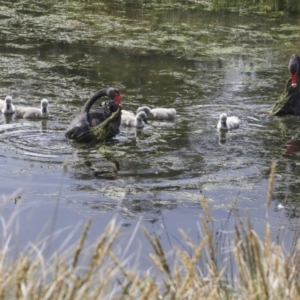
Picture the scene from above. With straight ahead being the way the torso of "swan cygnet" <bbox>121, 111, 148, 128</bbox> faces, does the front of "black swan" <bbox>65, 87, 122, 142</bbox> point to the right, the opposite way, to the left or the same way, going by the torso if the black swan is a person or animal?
the opposite way

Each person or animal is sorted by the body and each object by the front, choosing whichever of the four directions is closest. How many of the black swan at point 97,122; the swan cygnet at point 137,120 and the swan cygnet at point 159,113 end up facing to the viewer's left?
2

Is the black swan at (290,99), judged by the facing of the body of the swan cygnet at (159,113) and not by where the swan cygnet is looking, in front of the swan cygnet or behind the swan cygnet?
behind

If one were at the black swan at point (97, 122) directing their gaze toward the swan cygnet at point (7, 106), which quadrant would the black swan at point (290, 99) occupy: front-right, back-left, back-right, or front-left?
back-right

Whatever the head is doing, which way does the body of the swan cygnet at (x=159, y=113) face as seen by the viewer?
to the viewer's left

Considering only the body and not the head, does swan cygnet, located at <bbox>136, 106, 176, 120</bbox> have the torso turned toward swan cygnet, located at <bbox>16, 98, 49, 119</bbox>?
yes
